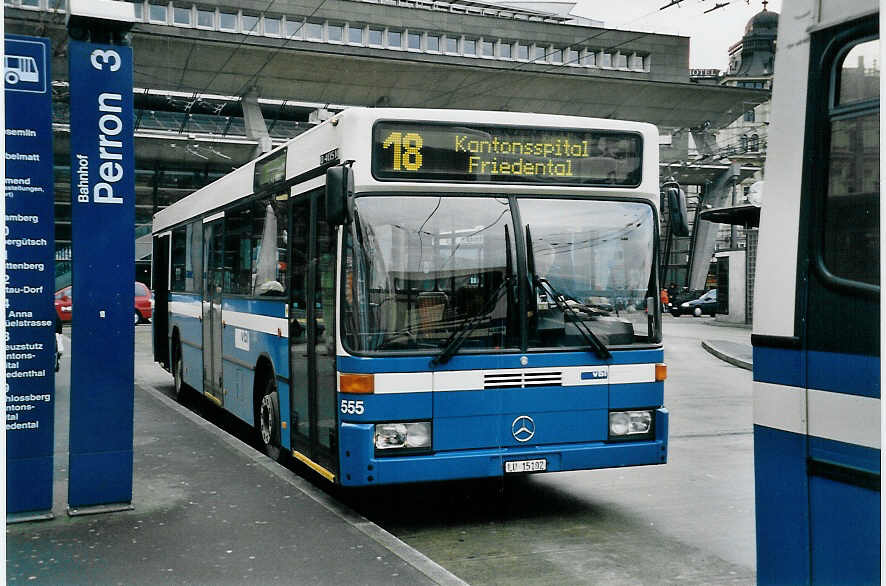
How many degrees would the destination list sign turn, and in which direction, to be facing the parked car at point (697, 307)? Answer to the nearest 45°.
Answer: approximately 135° to its left

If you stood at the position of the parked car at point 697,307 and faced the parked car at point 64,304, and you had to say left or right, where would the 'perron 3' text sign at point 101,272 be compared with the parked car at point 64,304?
left

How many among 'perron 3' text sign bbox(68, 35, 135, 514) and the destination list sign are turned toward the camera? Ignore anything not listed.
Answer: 2

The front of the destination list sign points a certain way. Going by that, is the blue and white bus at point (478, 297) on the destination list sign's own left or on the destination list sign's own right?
on the destination list sign's own left

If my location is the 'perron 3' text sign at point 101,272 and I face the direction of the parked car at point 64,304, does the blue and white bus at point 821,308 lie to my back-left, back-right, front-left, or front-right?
back-right
